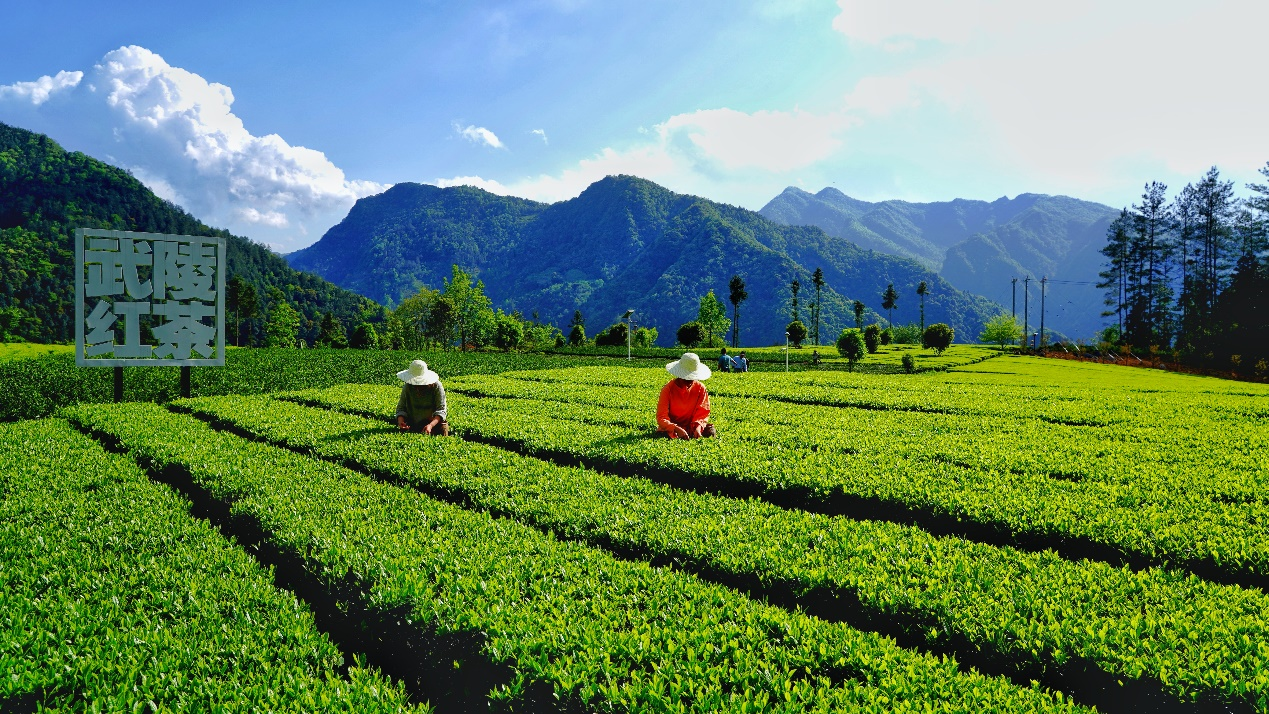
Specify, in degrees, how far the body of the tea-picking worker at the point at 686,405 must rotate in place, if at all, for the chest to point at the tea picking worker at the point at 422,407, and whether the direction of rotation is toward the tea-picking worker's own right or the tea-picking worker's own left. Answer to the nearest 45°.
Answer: approximately 90° to the tea-picking worker's own right

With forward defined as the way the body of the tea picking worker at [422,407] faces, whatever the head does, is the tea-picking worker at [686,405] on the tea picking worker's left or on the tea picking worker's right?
on the tea picking worker's left

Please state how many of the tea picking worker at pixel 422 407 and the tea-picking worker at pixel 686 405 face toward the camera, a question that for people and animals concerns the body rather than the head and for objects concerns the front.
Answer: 2

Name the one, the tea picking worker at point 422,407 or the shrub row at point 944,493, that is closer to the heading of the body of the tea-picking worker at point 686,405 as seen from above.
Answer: the shrub row

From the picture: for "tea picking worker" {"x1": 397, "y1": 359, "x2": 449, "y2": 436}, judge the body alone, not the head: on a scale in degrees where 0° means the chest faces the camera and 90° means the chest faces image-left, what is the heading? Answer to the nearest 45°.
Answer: approximately 0°
